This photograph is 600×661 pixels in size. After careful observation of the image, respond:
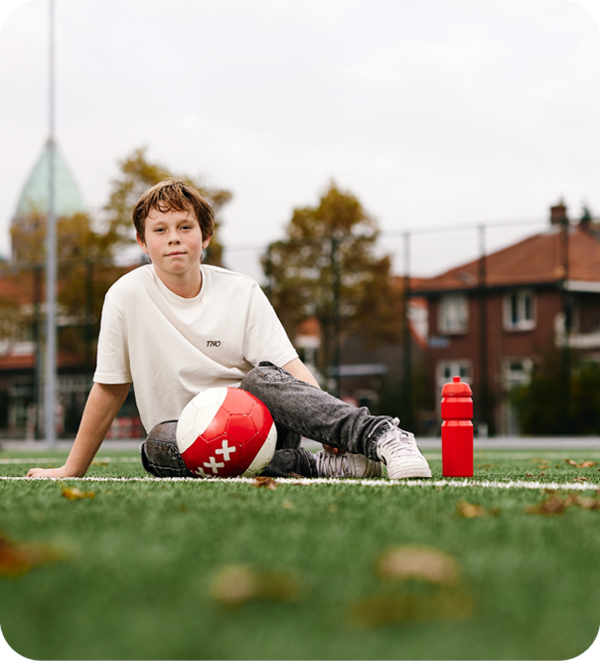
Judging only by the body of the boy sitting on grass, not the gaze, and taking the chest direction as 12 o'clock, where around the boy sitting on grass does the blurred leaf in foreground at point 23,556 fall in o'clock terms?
The blurred leaf in foreground is roughly at 12 o'clock from the boy sitting on grass.

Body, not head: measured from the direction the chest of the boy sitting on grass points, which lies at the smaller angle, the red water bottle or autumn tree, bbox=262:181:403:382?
the red water bottle

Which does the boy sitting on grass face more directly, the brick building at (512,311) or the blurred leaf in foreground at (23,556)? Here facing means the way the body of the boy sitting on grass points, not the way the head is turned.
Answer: the blurred leaf in foreground

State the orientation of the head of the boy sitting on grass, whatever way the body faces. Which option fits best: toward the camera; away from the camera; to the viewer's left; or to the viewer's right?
toward the camera

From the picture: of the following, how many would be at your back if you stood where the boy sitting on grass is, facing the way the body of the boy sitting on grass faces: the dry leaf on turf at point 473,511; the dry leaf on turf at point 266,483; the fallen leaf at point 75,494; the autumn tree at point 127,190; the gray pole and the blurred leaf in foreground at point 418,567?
2

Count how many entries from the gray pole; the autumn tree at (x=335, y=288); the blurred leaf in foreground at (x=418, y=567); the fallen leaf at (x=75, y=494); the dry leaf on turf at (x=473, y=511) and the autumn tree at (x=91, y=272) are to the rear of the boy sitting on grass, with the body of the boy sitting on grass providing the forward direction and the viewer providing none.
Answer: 3

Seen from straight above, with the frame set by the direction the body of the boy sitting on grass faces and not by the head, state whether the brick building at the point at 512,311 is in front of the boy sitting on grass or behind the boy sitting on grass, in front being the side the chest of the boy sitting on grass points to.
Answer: behind

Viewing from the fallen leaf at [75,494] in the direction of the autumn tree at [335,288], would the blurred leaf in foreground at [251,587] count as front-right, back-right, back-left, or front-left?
back-right

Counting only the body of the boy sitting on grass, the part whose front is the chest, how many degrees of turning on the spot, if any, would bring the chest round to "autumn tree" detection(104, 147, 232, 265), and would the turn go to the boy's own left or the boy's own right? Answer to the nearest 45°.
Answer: approximately 180°

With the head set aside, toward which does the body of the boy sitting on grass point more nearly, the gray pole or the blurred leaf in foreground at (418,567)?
the blurred leaf in foreground

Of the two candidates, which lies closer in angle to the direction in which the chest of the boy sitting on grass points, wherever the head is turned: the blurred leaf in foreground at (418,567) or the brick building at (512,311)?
the blurred leaf in foreground

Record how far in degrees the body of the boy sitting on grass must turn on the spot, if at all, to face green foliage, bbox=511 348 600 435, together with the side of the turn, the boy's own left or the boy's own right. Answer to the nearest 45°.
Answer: approximately 135° to the boy's own left

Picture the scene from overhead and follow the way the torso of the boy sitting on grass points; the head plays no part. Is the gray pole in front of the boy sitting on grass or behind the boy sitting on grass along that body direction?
behind

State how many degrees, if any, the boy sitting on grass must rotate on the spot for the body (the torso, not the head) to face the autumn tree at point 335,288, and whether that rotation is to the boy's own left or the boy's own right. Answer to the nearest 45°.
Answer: approximately 180°

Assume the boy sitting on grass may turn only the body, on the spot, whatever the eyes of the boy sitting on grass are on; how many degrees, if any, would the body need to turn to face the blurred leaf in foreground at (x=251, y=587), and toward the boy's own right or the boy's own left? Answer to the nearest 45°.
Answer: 0° — they already face it

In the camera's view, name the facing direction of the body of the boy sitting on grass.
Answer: toward the camera

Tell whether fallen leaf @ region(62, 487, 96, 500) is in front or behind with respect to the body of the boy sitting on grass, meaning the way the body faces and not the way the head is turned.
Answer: in front
